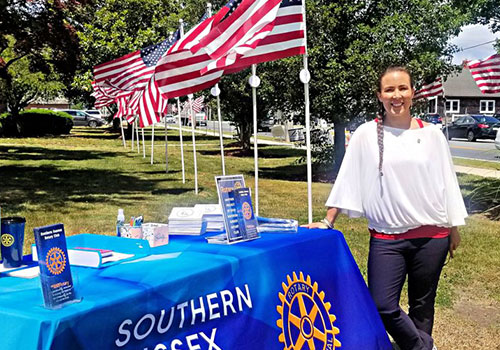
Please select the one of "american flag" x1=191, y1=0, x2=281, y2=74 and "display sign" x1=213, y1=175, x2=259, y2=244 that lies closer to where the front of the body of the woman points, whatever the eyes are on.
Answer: the display sign

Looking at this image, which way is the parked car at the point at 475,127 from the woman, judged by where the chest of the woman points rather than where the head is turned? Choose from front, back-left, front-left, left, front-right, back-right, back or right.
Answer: back

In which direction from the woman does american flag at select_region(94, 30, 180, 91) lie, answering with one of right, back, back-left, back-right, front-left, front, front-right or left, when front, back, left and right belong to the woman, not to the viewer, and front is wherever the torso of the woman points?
back-right

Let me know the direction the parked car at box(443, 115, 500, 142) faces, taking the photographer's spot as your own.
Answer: facing away from the viewer and to the left of the viewer

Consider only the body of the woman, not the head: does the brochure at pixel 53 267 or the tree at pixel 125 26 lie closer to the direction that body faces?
the brochure

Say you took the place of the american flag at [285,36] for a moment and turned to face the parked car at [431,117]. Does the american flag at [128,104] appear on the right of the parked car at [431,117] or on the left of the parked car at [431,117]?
left

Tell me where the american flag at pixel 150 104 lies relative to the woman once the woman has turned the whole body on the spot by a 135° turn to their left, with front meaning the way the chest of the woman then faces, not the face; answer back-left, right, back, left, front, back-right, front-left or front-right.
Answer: left

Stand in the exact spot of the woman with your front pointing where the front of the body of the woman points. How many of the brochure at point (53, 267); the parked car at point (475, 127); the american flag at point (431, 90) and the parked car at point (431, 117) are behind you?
3

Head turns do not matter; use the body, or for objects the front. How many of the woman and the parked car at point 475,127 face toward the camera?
1

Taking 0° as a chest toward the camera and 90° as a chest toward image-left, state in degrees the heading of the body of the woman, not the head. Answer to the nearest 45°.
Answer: approximately 0°

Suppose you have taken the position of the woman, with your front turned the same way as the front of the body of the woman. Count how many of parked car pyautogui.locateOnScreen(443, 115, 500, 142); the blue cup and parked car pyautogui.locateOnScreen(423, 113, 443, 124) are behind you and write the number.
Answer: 2

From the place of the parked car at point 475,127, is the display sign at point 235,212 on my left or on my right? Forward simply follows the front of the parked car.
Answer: on my left

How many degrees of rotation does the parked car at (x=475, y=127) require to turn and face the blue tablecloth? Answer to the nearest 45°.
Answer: approximately 135° to its left
